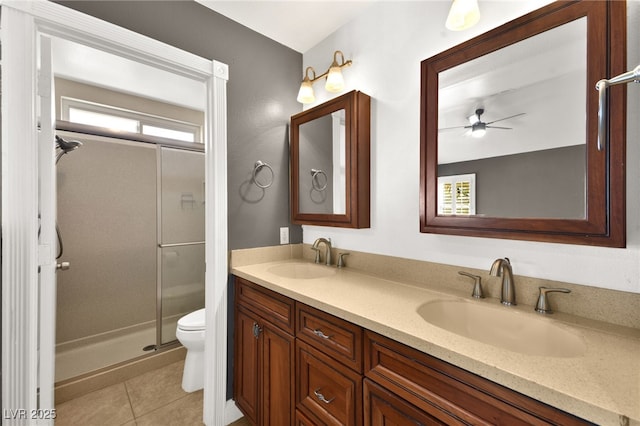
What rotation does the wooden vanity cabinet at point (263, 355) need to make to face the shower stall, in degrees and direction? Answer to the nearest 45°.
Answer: approximately 90° to its right

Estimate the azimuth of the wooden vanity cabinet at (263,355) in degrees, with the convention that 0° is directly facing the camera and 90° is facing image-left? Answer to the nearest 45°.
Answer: approximately 45°

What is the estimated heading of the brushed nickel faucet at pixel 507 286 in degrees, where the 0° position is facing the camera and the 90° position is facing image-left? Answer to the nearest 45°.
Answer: approximately 45°

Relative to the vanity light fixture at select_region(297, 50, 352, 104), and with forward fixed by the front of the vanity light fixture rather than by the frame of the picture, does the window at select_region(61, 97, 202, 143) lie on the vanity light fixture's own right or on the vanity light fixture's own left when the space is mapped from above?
on the vanity light fixture's own right

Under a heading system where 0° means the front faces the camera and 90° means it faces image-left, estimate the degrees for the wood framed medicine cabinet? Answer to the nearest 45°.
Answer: approximately 45°

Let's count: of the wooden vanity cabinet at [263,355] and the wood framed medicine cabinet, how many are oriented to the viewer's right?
0

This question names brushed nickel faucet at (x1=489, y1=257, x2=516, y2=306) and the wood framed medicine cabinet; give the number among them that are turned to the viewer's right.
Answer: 0
